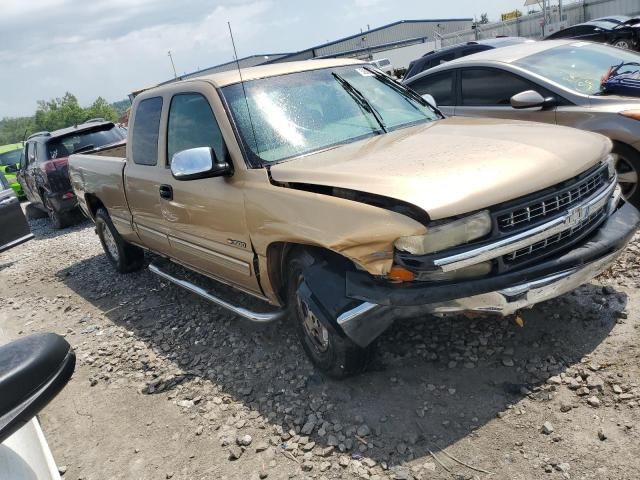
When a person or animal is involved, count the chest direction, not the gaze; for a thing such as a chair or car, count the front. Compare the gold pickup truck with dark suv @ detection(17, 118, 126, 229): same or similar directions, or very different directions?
very different directions

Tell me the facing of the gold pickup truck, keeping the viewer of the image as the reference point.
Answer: facing the viewer and to the right of the viewer

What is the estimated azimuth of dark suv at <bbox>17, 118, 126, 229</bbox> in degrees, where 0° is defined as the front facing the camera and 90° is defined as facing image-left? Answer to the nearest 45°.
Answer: approximately 135°

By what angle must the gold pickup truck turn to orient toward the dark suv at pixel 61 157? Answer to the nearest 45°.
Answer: approximately 180°
